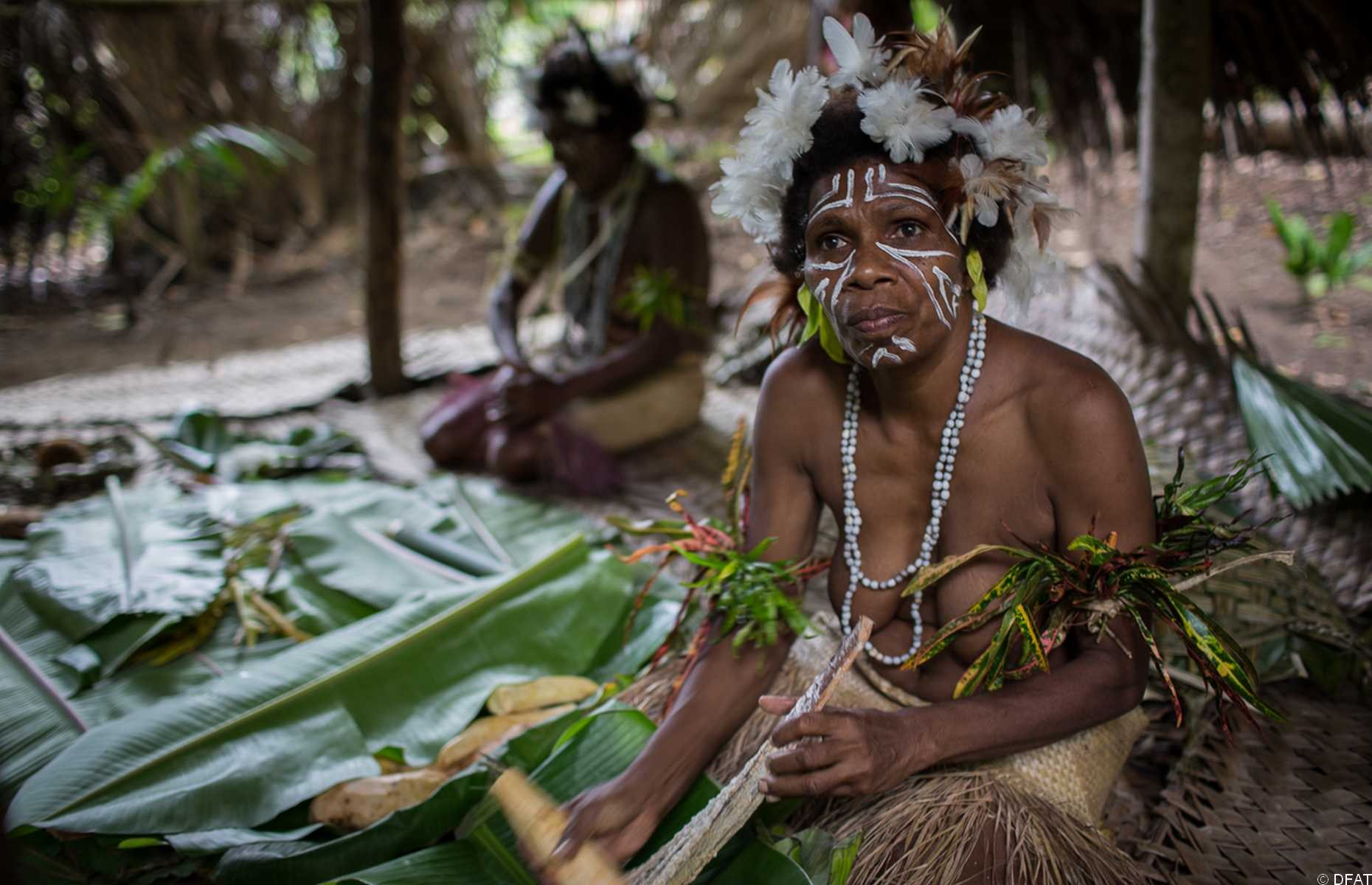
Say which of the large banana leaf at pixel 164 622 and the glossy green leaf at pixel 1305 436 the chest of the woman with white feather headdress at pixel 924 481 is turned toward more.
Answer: the large banana leaf

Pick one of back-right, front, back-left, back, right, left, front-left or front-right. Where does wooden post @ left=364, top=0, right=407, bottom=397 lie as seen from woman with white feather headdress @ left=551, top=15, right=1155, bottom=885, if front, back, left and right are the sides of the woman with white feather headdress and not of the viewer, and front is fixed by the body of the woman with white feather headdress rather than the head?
right

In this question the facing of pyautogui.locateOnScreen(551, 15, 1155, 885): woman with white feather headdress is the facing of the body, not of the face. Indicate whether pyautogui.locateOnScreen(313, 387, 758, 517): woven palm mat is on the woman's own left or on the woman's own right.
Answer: on the woman's own right

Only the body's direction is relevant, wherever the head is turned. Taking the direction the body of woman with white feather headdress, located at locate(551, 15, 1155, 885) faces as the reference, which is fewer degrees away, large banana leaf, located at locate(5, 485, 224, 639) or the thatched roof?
the large banana leaf

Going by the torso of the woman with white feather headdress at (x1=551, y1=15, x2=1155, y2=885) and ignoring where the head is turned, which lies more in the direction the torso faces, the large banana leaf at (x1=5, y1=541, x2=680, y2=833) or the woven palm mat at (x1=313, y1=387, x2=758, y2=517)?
the large banana leaf

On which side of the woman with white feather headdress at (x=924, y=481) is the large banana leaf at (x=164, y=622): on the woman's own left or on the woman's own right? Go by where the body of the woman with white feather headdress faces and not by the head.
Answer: on the woman's own right

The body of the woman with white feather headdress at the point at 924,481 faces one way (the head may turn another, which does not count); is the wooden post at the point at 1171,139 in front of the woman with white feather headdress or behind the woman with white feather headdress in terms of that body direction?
behind

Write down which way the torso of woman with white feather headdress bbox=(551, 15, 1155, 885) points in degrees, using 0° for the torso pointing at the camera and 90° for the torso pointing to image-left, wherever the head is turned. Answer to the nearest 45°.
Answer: approximately 45°

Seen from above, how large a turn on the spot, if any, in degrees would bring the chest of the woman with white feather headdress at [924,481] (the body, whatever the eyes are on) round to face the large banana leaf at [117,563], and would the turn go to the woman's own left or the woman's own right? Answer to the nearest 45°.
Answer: approximately 45° to the woman's own right

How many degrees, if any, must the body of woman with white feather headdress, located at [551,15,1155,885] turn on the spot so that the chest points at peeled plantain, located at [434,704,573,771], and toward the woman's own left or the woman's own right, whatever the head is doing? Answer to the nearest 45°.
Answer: approximately 45° to the woman's own right

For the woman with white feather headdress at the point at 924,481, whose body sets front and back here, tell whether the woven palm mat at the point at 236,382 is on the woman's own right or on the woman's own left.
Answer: on the woman's own right
